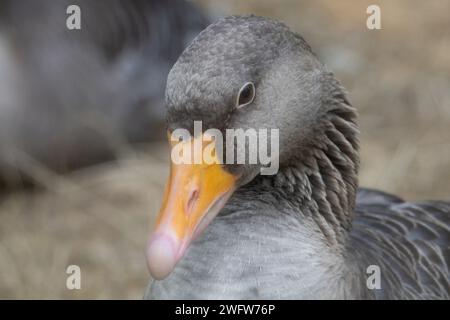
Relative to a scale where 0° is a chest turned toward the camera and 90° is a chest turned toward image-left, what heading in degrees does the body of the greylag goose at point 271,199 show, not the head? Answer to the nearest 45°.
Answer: approximately 45°

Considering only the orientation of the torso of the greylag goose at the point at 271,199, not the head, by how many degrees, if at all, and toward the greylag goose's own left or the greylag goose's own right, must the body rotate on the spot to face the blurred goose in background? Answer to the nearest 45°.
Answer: approximately 90° to the greylag goose's own right
